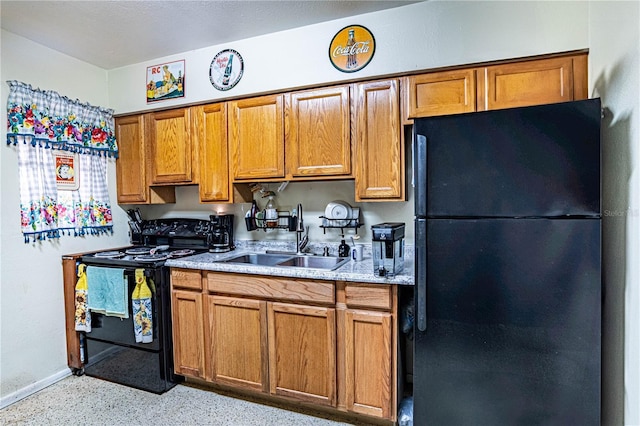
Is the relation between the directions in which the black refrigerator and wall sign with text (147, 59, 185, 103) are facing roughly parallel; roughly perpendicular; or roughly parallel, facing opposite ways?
roughly parallel

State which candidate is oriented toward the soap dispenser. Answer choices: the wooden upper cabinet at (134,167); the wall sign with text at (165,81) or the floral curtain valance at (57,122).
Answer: the floral curtain valance

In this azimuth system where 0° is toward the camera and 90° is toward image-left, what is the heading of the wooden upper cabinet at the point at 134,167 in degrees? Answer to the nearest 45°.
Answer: approximately 45°

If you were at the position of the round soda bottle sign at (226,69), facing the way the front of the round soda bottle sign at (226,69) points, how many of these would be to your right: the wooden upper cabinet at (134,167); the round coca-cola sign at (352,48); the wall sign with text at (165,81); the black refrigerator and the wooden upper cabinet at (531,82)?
2

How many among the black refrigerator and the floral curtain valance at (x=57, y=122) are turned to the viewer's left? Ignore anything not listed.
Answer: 0

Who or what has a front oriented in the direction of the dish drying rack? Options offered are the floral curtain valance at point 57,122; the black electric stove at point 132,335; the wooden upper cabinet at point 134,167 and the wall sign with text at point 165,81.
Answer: the floral curtain valance

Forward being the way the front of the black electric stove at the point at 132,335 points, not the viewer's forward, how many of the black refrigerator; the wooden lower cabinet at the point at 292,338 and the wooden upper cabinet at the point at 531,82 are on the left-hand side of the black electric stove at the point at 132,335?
3

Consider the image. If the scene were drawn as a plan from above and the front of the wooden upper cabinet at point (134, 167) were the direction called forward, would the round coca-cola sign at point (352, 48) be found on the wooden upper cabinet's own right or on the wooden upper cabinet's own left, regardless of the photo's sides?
on the wooden upper cabinet's own left

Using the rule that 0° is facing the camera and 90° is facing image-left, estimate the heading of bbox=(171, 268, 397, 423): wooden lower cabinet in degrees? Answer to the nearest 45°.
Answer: approximately 45°

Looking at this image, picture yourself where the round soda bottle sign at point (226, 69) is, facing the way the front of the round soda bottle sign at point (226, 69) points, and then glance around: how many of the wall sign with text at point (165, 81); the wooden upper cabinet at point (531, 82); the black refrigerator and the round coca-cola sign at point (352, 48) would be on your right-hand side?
1

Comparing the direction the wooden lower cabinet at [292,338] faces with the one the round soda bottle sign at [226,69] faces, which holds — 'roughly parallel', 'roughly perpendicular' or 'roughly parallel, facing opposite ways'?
roughly parallel

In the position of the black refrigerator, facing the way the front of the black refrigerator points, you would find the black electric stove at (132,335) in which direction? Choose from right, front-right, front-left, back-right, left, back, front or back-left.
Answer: right

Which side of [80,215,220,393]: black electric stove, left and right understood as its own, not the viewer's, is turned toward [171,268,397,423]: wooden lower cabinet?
left

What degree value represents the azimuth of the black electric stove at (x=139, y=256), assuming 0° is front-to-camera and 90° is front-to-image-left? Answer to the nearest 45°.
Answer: approximately 45°
